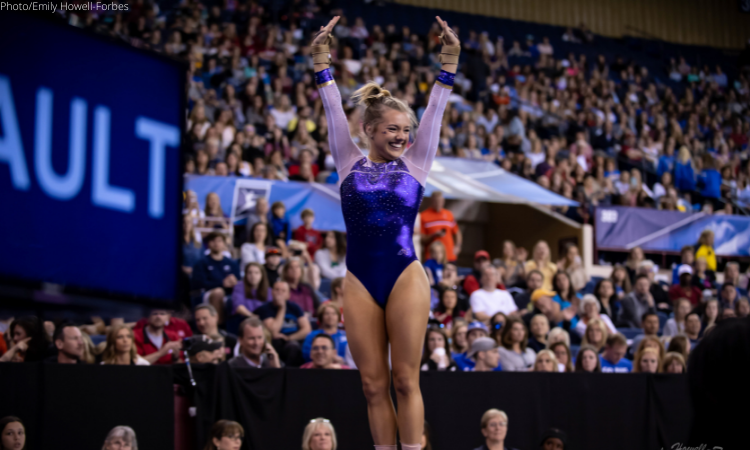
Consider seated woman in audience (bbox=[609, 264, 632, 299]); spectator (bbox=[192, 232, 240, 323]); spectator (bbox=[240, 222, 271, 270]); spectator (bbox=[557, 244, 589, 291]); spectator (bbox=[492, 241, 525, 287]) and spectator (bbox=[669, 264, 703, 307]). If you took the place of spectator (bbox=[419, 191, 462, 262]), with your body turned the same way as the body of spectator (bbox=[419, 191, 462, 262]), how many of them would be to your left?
4

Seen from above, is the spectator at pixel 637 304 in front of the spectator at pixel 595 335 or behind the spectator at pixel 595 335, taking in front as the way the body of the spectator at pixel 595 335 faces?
behind

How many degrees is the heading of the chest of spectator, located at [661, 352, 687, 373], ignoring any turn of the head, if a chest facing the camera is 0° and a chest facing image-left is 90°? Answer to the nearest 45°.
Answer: approximately 0°

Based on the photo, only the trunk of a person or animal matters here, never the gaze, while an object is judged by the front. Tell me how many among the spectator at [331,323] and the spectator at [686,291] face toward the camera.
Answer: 2

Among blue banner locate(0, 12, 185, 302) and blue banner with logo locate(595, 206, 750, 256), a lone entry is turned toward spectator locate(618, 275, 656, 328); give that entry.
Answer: the blue banner with logo

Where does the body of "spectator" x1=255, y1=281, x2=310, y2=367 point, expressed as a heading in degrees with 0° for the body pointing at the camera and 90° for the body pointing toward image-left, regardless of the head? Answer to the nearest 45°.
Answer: approximately 0°
